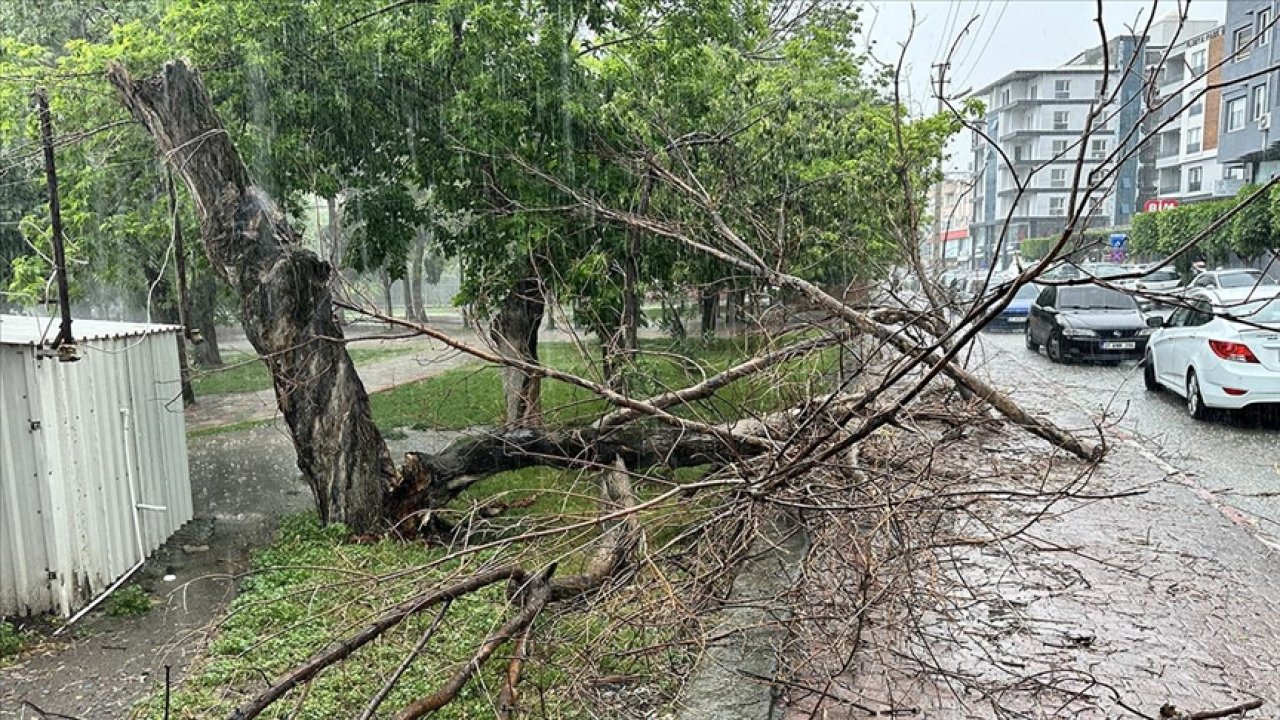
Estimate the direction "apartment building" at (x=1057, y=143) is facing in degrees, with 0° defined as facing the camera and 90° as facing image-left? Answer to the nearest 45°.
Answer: approximately 45°

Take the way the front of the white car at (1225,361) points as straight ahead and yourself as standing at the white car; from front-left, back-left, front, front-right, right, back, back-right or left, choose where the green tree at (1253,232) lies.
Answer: front-right

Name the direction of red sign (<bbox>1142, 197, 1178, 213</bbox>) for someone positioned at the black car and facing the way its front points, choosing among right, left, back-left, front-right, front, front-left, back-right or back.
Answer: back-left

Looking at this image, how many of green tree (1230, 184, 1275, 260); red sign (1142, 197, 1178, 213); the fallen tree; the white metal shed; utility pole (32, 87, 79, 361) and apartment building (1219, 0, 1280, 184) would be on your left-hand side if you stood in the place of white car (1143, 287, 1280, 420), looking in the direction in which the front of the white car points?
3

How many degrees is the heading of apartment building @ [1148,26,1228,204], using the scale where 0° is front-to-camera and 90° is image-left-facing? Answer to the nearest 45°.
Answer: approximately 45°

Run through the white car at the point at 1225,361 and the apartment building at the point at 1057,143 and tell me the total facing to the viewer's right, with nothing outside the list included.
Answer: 0

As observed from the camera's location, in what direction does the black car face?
facing the viewer and to the right of the viewer

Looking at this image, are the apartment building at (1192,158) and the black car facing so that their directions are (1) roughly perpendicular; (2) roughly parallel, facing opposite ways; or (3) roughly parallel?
roughly perpendicular

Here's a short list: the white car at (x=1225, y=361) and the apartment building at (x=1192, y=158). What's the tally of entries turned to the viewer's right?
0

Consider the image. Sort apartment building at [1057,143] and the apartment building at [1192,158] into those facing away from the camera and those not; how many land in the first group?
0

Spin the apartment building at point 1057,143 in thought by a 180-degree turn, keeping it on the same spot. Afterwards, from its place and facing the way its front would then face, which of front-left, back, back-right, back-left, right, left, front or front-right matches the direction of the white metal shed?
back

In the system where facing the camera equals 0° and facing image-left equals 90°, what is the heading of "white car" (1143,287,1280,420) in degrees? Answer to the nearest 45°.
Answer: approximately 135°

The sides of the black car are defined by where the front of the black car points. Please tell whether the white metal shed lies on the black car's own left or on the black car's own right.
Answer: on the black car's own right

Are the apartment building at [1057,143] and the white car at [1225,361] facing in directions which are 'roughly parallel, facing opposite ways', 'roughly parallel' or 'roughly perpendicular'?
roughly perpendicular

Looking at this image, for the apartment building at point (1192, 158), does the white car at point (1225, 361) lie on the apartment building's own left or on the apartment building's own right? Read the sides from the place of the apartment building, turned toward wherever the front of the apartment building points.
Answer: on the apartment building's own left

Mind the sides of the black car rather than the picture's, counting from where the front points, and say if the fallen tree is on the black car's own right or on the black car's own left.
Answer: on the black car's own right

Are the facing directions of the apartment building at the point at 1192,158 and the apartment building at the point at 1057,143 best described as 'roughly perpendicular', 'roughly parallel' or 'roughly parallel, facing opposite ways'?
roughly parallel
